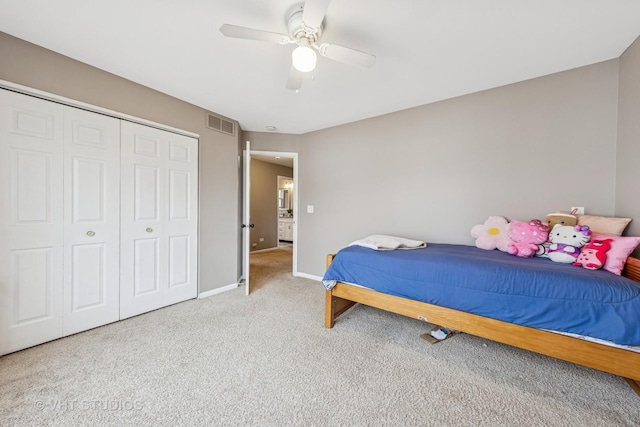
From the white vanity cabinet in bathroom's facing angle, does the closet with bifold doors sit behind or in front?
in front

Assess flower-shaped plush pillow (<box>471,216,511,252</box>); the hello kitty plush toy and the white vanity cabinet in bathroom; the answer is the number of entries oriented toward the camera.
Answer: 3

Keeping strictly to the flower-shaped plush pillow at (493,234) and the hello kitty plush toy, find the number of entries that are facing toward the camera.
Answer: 2

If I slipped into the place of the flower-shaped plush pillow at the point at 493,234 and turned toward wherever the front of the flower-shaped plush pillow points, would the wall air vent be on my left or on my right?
on my right

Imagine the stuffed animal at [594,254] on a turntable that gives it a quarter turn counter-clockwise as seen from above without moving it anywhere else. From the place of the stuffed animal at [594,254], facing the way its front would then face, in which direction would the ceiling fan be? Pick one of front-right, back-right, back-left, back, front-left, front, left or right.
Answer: right

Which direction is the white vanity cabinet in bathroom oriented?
toward the camera

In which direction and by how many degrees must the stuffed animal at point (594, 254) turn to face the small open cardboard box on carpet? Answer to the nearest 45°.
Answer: approximately 45° to its right

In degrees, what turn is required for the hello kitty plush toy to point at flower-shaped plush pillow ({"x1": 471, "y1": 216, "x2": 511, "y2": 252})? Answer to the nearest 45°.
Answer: approximately 90° to its right

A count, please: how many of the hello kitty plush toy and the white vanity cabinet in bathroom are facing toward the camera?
2

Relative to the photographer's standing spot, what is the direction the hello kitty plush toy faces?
facing the viewer

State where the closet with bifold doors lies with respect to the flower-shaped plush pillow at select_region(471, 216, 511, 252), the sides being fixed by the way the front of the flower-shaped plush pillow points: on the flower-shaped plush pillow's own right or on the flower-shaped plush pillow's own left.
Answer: on the flower-shaped plush pillow's own right

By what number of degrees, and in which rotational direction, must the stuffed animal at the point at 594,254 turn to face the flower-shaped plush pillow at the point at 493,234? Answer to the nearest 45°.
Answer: approximately 90° to its right

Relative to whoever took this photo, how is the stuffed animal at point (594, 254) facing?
facing the viewer and to the left of the viewer

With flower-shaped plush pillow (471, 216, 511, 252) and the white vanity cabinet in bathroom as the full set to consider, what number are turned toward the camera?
2

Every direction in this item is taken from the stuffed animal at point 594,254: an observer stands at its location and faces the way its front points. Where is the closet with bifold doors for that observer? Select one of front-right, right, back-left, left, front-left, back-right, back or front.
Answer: front

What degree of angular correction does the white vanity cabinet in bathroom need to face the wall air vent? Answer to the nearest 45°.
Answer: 0° — it already faces it
